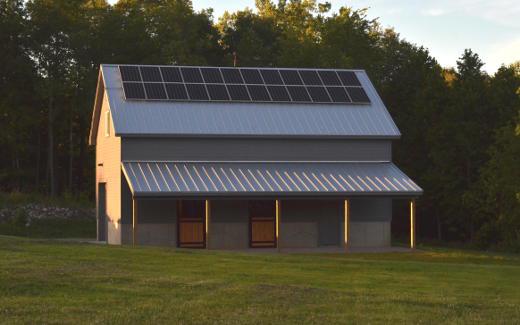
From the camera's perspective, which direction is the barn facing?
toward the camera
